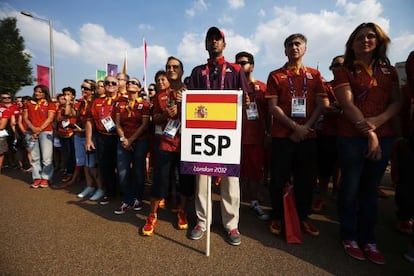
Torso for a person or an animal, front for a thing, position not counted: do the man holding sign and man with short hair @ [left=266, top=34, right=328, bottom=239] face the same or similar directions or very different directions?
same or similar directions

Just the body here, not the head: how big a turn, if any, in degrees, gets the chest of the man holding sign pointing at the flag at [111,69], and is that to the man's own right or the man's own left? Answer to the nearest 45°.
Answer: approximately 135° to the man's own right

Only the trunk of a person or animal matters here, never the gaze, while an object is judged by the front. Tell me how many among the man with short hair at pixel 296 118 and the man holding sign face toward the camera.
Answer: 2

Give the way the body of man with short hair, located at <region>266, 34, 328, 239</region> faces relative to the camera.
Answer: toward the camera

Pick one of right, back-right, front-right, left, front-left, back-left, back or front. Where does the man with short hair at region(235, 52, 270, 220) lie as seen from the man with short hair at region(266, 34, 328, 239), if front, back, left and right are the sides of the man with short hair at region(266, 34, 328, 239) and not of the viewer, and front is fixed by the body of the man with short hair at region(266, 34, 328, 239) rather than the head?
back-right

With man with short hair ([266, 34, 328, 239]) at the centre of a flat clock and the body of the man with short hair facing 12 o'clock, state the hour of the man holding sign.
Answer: The man holding sign is roughly at 2 o'clock from the man with short hair.

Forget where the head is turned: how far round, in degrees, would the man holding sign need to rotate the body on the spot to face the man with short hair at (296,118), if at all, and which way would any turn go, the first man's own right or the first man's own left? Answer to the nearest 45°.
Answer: approximately 90° to the first man's own left

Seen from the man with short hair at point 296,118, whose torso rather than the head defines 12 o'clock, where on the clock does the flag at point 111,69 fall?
The flag is roughly at 4 o'clock from the man with short hair.

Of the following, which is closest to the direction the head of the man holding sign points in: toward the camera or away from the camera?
toward the camera

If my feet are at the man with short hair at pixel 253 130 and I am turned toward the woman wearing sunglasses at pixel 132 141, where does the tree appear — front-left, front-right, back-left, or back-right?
front-right

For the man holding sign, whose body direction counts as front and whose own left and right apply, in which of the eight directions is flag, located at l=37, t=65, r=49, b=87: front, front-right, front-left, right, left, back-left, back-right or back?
back-right

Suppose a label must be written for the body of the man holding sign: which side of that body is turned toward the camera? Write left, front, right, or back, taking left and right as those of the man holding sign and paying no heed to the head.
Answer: front

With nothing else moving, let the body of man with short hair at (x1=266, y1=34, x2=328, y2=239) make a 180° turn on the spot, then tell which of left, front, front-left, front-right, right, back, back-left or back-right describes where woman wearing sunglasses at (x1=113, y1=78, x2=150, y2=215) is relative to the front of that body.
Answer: left

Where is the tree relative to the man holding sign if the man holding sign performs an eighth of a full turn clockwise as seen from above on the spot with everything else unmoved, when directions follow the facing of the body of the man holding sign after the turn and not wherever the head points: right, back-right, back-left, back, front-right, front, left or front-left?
right
